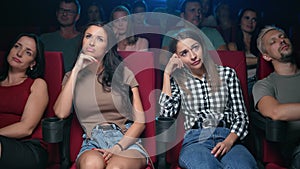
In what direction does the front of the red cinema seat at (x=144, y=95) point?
toward the camera

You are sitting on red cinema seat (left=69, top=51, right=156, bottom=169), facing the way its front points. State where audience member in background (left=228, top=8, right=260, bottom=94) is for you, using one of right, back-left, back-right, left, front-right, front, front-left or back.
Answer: back-left

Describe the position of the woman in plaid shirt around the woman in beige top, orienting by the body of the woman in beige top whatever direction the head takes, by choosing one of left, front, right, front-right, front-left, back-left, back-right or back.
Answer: left

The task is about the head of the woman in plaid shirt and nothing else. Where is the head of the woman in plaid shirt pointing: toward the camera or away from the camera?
toward the camera

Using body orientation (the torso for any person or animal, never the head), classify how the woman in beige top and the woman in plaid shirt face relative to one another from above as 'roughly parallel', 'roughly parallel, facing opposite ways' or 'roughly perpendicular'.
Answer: roughly parallel

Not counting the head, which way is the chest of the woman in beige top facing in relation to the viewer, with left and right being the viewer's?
facing the viewer

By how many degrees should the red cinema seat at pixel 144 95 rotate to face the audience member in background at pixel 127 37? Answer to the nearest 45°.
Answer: approximately 180°

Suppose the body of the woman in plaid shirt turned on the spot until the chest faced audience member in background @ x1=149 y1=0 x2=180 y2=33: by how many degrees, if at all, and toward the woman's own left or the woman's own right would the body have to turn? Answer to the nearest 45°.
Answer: approximately 180°

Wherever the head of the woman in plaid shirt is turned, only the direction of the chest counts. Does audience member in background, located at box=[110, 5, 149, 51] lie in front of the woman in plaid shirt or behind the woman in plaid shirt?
behind

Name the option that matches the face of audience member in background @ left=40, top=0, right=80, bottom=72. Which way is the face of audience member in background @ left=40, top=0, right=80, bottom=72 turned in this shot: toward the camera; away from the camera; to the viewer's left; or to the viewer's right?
toward the camera

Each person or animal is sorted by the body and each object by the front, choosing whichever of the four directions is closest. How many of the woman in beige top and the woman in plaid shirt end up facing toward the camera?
2

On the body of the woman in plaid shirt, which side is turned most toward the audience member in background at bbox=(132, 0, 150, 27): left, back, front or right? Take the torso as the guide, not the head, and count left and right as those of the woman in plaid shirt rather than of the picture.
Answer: back

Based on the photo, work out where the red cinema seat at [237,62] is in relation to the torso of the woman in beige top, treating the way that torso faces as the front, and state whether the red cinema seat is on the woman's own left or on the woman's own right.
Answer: on the woman's own left

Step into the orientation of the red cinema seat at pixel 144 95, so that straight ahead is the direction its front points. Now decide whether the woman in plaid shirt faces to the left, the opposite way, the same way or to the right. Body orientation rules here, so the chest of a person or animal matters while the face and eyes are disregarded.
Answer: the same way

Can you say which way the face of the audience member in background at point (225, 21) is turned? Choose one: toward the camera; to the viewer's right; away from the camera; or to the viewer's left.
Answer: toward the camera
